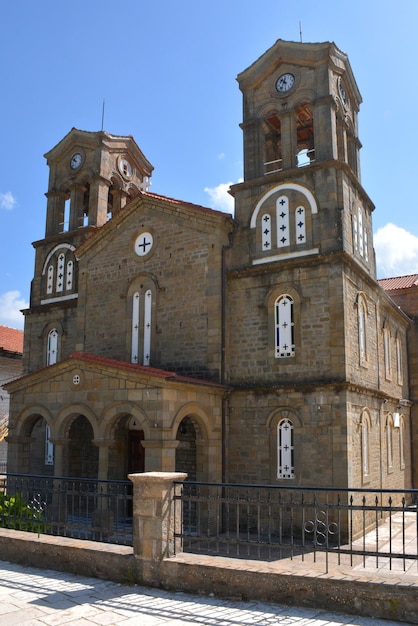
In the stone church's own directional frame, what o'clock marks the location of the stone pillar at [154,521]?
The stone pillar is roughly at 11 o'clock from the stone church.

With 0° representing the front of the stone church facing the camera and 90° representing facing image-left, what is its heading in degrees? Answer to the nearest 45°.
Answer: approximately 45°

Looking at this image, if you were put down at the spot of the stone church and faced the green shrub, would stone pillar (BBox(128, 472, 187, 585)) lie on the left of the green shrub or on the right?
left

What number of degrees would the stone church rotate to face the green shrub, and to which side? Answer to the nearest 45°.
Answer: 0° — it already faces it
